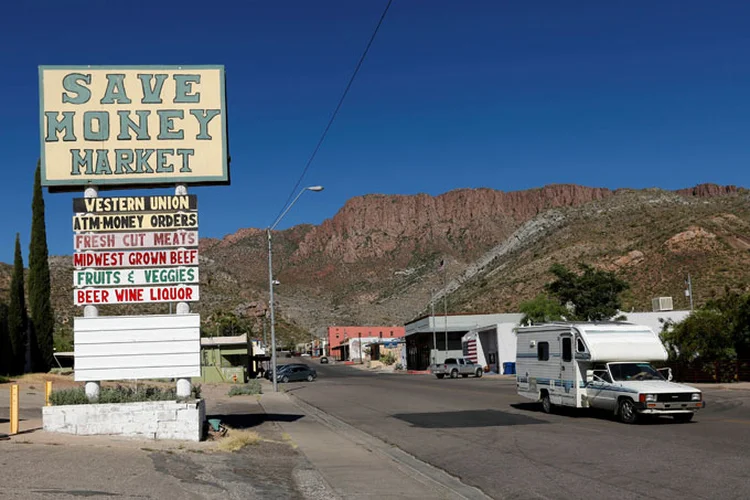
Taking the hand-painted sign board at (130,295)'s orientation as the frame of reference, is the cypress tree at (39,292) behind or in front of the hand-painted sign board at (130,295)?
behind

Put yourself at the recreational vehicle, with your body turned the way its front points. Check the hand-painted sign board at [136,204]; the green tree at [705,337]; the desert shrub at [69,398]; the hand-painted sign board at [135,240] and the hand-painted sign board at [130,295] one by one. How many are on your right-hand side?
4

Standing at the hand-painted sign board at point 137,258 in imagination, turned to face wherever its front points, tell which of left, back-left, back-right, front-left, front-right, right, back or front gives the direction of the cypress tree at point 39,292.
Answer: back

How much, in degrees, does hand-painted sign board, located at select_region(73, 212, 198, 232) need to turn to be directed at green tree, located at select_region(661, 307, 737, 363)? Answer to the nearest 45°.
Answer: approximately 135° to its left

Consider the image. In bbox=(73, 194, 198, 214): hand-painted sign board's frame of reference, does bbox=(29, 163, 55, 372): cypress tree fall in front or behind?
behind

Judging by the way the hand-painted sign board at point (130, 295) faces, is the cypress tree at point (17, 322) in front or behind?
behind

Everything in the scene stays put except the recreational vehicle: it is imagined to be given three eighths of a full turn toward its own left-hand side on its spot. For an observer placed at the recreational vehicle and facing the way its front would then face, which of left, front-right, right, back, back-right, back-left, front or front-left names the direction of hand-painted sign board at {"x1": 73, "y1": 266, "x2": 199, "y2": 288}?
back-left
